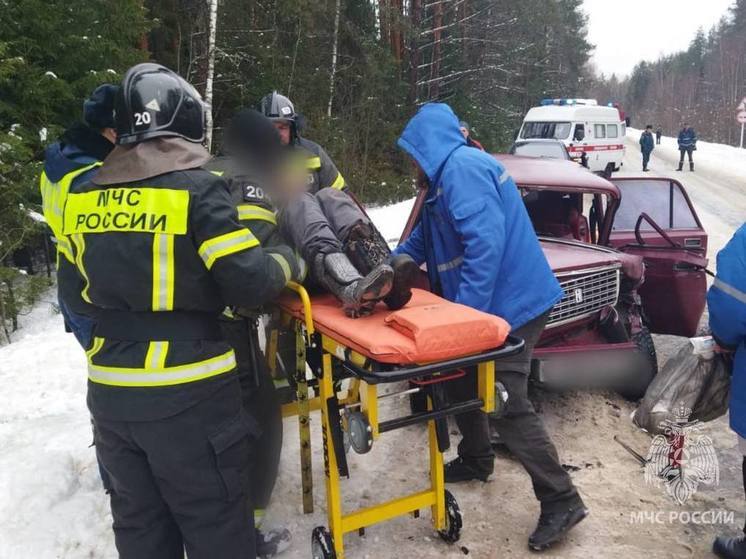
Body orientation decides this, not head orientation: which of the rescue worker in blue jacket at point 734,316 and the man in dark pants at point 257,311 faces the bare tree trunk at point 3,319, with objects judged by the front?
the rescue worker in blue jacket

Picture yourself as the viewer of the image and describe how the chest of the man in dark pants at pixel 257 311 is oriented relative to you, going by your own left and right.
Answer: facing to the right of the viewer

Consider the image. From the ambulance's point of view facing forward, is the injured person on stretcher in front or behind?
in front

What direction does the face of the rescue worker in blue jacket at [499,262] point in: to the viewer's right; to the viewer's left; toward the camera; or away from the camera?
to the viewer's left

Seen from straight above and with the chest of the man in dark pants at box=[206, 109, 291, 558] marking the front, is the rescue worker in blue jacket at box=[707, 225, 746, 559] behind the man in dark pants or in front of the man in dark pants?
in front

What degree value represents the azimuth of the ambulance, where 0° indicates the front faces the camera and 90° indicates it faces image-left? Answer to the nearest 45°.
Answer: approximately 45°

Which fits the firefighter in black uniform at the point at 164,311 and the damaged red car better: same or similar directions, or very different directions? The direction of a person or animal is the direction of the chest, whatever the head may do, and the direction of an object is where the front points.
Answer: very different directions

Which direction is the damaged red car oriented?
toward the camera

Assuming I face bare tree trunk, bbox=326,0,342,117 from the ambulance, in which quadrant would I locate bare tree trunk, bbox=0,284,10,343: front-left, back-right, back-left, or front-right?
front-left

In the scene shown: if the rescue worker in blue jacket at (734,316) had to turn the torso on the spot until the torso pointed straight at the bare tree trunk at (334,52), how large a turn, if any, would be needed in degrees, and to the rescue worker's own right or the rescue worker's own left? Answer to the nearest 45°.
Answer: approximately 45° to the rescue worker's own right

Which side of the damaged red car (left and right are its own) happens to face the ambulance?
back

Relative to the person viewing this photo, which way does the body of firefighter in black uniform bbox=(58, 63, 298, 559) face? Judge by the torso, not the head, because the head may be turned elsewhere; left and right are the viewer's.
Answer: facing away from the viewer and to the right of the viewer

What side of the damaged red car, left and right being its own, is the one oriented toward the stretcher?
front

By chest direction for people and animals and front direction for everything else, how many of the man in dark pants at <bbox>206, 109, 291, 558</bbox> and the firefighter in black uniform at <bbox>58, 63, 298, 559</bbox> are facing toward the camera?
0

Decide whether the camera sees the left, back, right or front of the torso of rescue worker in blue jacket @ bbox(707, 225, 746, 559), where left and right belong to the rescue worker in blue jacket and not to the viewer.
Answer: left
